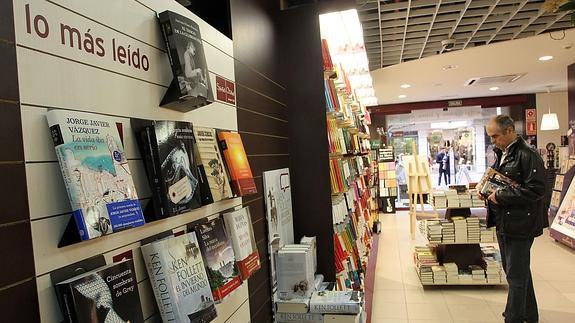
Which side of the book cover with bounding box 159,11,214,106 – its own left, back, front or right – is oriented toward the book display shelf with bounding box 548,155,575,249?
left

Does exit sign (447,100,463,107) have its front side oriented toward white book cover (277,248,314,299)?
yes

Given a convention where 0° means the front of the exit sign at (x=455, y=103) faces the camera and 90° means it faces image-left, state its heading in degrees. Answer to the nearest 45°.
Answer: approximately 0°

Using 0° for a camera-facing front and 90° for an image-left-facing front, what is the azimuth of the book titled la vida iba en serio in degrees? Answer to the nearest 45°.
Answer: approximately 315°

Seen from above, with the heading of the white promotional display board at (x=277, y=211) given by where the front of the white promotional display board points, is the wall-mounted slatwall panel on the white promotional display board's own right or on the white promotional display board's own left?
on the white promotional display board's own right

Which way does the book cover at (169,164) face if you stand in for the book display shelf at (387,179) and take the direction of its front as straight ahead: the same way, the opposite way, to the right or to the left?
to the left

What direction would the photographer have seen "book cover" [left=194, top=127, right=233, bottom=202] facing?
facing the viewer and to the right of the viewer

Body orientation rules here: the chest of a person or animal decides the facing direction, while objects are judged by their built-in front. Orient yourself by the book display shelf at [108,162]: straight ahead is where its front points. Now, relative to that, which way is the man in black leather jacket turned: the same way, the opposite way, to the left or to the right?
the opposite way

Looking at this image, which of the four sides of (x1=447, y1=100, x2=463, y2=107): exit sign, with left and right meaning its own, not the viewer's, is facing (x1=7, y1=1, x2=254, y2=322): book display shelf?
front
